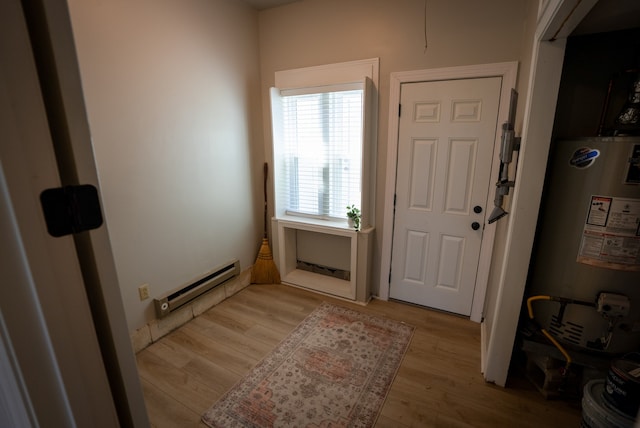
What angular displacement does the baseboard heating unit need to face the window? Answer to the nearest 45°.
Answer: approximately 45° to its left

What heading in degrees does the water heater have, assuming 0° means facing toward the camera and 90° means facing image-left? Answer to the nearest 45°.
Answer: approximately 0°

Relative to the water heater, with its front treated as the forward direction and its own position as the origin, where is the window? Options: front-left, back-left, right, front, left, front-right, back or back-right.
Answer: right

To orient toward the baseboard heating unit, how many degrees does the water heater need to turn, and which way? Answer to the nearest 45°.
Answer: approximately 45° to its right

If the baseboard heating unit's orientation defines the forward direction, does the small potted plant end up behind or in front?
in front

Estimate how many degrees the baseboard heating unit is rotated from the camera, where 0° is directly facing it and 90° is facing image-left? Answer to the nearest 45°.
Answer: approximately 315°

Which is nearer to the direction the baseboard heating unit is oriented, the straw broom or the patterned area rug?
the patterned area rug

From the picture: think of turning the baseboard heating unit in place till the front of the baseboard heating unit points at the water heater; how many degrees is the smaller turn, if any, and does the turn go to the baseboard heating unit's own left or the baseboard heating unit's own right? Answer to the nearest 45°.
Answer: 0° — it already faces it

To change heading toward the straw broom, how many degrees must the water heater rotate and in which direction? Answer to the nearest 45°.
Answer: approximately 90° to its right

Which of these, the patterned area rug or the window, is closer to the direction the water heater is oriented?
the patterned area rug

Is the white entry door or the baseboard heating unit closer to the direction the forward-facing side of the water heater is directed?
the baseboard heating unit

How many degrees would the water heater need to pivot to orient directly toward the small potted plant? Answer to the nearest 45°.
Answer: approximately 90° to its right
